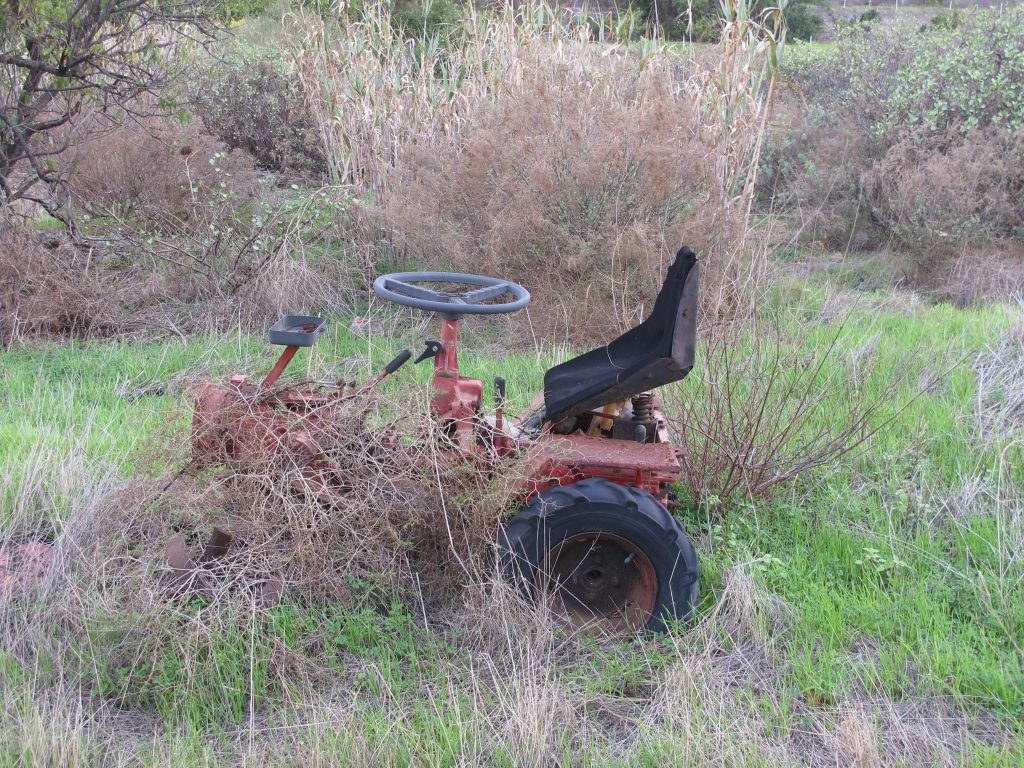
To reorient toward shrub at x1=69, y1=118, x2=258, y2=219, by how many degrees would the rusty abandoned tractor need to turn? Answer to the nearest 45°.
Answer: approximately 45° to its right

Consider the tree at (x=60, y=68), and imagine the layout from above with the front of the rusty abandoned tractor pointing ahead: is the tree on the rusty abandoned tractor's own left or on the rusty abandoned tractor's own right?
on the rusty abandoned tractor's own right

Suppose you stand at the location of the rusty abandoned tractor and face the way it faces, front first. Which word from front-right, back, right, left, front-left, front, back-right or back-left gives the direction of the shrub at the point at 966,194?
back-right

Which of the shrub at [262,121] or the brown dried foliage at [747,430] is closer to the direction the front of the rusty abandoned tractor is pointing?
the shrub

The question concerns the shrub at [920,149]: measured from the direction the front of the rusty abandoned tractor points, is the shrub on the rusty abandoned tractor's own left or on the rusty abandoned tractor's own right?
on the rusty abandoned tractor's own right

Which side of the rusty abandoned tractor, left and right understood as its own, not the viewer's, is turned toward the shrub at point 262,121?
right

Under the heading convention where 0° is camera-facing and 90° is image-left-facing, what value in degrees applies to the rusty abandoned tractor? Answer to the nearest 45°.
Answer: approximately 90°

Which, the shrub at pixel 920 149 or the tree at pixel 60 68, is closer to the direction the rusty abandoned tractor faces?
the tree

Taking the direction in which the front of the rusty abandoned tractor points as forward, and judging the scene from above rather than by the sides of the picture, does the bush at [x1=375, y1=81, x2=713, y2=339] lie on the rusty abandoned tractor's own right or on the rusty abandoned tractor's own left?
on the rusty abandoned tractor's own right
